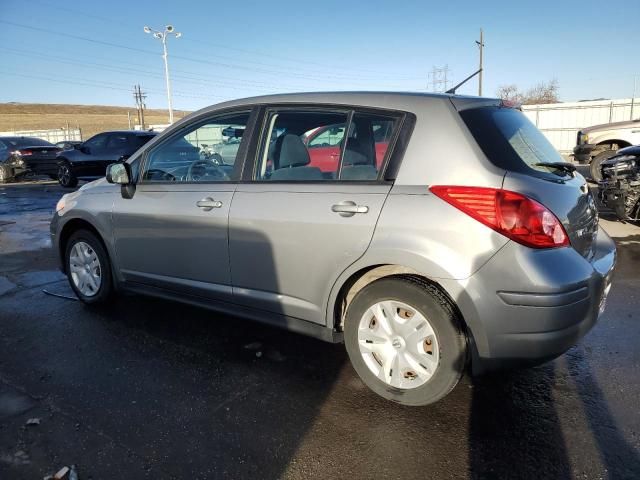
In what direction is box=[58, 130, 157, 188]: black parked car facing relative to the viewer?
to the viewer's left

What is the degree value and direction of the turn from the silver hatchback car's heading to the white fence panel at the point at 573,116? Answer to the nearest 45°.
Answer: approximately 90° to its right

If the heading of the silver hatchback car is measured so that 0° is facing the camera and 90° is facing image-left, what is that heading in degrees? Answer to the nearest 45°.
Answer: approximately 135°

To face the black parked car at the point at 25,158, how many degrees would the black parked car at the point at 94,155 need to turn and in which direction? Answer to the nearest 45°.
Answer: approximately 45° to its right

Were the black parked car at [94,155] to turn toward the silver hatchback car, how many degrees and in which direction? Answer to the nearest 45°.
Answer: approximately 90° to its left

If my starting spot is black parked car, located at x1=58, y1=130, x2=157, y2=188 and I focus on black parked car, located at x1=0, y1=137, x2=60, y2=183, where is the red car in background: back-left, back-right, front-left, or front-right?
back-left

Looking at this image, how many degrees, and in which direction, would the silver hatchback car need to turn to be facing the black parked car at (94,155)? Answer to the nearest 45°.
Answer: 0° — it already faces it
